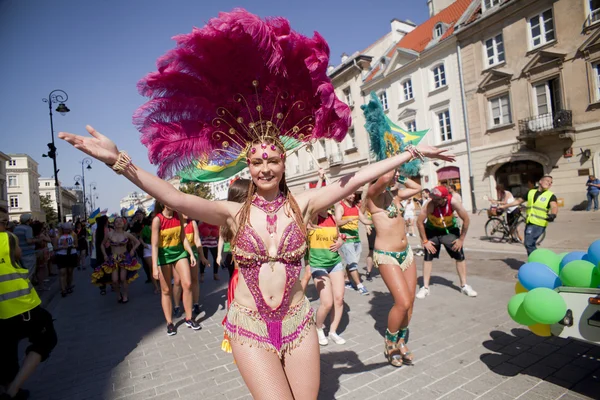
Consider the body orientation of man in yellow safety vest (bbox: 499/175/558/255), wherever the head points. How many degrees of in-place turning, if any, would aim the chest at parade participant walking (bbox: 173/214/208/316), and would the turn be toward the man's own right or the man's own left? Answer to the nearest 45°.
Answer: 0° — they already face them

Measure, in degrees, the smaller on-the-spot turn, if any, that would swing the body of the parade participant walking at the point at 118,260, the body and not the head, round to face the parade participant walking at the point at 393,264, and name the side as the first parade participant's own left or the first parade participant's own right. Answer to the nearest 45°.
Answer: approximately 45° to the first parade participant's own left

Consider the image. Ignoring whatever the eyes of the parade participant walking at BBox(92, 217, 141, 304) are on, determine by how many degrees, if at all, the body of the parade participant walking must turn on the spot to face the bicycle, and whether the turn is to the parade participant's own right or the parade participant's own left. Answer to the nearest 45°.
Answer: approximately 90° to the parade participant's own left

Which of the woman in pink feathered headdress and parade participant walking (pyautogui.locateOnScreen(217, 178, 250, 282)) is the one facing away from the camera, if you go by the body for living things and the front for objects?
the parade participant walking

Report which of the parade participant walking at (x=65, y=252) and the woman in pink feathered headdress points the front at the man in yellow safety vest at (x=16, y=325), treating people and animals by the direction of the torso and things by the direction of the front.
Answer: the parade participant walking

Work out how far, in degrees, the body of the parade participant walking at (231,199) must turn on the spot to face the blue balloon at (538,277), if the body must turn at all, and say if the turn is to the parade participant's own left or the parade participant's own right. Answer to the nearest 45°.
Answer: approximately 90° to the parade participant's own right

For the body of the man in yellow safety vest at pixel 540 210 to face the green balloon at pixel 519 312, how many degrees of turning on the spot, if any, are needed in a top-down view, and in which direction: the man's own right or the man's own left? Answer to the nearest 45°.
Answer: approximately 45° to the man's own left

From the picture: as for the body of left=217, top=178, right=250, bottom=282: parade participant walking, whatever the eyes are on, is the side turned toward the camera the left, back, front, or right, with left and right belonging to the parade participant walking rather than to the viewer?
back

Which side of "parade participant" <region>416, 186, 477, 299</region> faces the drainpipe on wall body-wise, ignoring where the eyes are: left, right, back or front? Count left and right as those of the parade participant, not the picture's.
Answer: back

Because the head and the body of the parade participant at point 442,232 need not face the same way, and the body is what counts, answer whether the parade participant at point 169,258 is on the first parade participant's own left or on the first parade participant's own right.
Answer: on the first parade participant's own right

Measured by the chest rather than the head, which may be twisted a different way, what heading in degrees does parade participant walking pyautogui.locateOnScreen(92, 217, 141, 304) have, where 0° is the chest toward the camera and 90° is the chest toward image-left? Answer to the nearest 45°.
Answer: approximately 0°

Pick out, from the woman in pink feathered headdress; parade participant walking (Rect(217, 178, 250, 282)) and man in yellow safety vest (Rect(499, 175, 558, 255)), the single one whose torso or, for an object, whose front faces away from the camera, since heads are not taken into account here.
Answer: the parade participant walking

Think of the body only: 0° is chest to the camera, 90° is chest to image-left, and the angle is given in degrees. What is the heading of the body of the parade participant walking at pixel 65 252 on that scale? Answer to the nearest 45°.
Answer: approximately 0°
